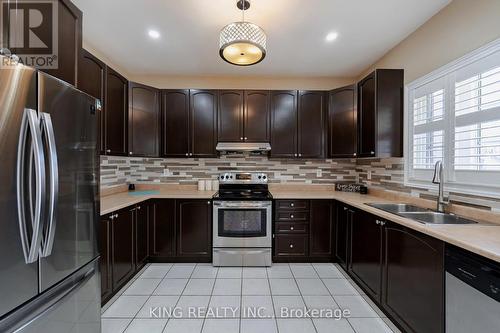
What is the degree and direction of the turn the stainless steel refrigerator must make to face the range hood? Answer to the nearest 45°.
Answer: approximately 90° to its left

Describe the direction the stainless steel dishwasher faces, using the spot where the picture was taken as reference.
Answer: facing the viewer and to the left of the viewer

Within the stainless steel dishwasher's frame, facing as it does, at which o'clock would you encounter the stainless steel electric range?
The stainless steel electric range is roughly at 2 o'clock from the stainless steel dishwasher.

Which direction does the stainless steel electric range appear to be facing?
toward the camera

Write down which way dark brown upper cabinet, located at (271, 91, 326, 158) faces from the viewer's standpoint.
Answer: facing the viewer

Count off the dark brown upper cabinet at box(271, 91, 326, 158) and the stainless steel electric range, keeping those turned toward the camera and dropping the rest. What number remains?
2

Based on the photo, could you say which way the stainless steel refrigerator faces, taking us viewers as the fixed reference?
facing the viewer and to the right of the viewer

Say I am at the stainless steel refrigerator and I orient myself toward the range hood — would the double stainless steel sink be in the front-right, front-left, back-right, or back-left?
front-right

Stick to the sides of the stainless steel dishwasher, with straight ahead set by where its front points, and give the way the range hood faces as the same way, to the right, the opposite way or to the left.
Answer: to the left

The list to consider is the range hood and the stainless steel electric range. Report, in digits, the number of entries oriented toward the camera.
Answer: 2

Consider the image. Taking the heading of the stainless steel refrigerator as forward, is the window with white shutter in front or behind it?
in front

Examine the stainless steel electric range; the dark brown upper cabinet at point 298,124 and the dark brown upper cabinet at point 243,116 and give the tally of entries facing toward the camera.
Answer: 3
